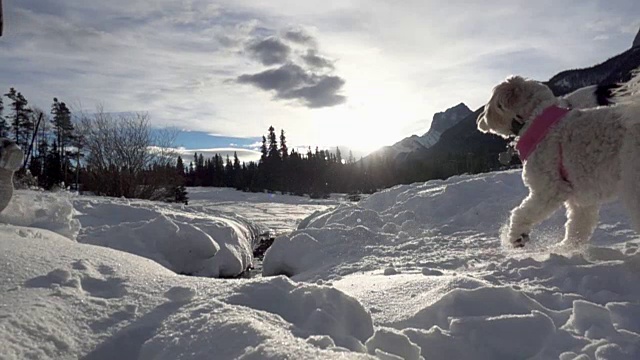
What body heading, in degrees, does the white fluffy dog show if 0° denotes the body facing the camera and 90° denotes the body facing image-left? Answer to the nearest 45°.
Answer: approximately 90°

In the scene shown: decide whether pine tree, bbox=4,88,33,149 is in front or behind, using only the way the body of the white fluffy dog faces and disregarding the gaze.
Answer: in front

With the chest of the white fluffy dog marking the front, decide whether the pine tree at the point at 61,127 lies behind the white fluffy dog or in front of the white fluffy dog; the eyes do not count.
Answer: in front
